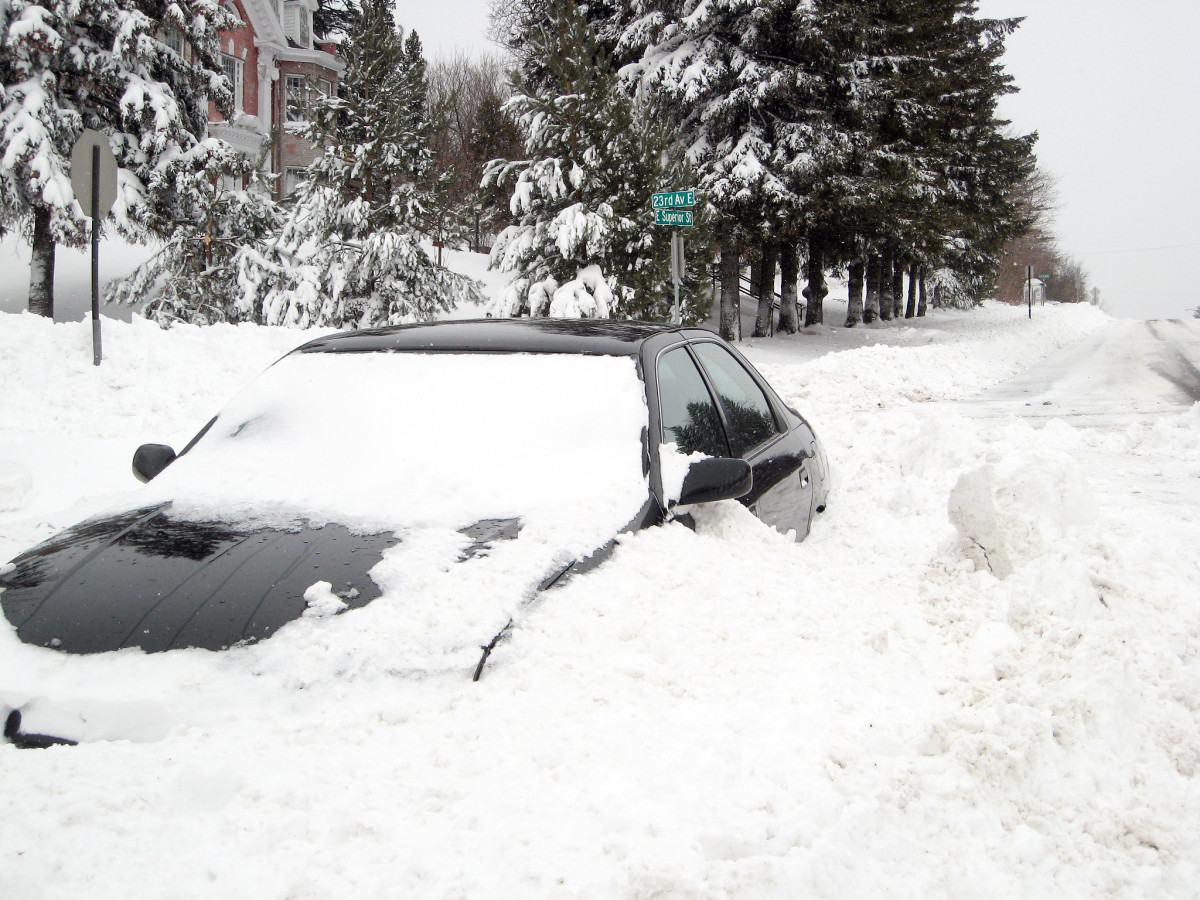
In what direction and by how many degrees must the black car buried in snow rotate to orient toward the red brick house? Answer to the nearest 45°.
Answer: approximately 135° to its right

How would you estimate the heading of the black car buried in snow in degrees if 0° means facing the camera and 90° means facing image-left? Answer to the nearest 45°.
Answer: approximately 45°

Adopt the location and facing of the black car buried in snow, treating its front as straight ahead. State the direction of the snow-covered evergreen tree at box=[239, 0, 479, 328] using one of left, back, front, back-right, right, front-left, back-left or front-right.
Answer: back-right

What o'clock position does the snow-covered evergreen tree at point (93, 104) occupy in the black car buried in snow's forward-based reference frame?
The snow-covered evergreen tree is roughly at 4 o'clock from the black car buried in snow.

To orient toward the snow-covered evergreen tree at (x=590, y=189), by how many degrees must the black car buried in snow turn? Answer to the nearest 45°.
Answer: approximately 135° to its right

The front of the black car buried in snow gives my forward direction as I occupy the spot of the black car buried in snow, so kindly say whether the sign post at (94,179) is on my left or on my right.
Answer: on my right
